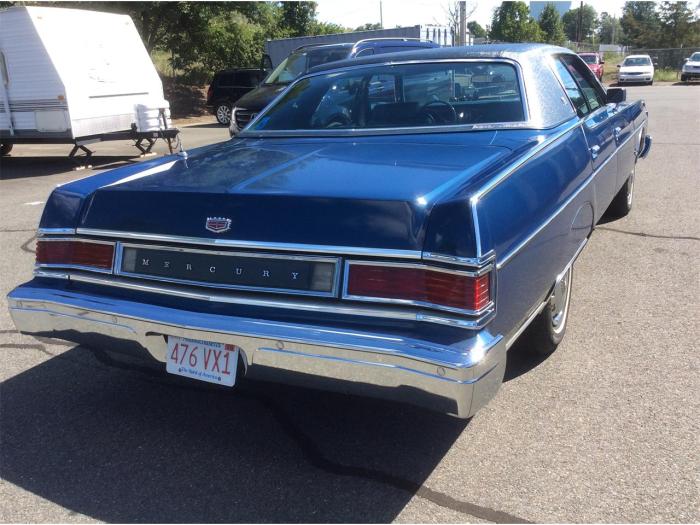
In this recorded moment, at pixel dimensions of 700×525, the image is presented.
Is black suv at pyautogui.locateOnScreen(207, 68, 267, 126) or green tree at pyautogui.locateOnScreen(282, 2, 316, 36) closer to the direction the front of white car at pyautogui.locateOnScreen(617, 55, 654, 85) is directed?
the black suv

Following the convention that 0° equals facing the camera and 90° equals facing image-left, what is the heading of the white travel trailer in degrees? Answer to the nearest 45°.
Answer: approximately 315°

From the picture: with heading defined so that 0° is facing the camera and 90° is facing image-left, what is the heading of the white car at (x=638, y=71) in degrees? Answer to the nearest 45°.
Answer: approximately 0°

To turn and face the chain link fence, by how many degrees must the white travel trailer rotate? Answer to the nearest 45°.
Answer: approximately 90° to its left

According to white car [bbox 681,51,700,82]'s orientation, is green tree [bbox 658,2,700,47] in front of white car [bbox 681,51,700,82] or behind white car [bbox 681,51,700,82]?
behind

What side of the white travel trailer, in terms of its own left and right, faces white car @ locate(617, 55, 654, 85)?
left

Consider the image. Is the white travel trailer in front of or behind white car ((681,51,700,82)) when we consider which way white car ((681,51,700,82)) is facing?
in front

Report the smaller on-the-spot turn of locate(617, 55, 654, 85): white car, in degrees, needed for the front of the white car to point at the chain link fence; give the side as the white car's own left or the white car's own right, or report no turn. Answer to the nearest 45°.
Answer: approximately 180°

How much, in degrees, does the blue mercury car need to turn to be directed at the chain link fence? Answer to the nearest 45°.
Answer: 0° — it already faces it

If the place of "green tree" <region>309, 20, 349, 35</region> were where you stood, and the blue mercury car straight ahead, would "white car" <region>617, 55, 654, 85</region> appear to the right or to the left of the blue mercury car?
left

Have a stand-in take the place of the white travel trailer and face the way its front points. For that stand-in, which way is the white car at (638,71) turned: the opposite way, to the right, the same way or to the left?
to the right

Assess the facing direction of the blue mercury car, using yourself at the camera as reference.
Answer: facing away from the viewer and to the right of the viewer

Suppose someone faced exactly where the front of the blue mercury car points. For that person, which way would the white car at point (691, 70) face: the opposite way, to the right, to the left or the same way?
the opposite way

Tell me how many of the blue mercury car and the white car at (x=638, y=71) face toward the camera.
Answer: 1

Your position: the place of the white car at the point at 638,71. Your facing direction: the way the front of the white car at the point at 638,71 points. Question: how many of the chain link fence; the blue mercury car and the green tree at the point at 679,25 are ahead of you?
1

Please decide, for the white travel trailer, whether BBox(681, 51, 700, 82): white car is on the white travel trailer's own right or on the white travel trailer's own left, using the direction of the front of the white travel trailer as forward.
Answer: on the white travel trailer's own left

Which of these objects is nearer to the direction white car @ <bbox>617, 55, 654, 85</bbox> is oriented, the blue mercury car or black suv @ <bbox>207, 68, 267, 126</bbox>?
the blue mercury car

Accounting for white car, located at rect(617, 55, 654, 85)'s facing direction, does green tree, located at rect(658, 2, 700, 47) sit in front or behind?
behind
